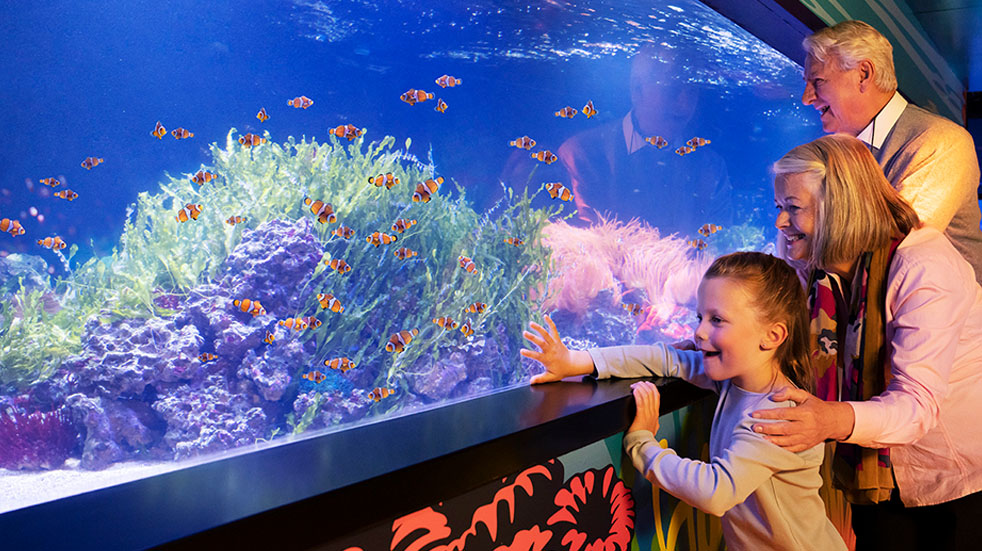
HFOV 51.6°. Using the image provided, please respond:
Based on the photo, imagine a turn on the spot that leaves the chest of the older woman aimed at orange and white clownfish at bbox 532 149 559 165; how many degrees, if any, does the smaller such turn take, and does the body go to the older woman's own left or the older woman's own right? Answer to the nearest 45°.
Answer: approximately 45° to the older woman's own right

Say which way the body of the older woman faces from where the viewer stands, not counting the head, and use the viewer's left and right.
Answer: facing to the left of the viewer

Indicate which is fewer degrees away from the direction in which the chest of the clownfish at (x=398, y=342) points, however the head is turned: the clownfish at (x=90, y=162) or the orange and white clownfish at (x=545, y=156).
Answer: the clownfish

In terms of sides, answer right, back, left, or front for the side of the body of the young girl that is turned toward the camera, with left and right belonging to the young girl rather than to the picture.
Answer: left

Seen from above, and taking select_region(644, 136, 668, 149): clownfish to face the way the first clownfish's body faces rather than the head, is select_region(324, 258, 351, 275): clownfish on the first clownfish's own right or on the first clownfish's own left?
on the first clownfish's own right

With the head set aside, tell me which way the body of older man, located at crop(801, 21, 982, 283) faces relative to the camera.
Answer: to the viewer's left

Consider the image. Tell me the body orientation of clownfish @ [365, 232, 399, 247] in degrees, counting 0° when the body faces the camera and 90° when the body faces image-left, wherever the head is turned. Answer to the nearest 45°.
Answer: approximately 90°

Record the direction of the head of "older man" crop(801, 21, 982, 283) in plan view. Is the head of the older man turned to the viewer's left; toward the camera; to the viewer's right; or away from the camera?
to the viewer's left
